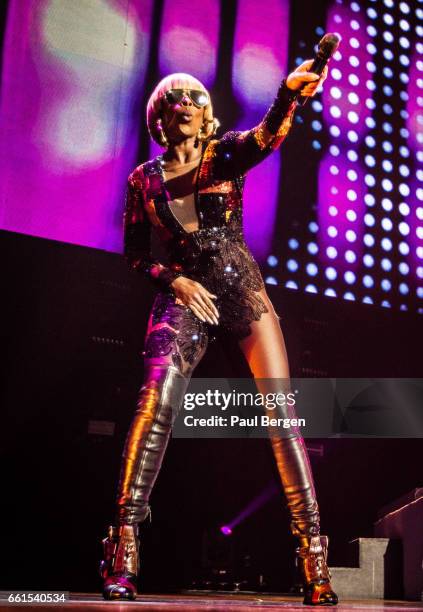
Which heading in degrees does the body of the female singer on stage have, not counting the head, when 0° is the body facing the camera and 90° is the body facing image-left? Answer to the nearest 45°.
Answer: approximately 0°
